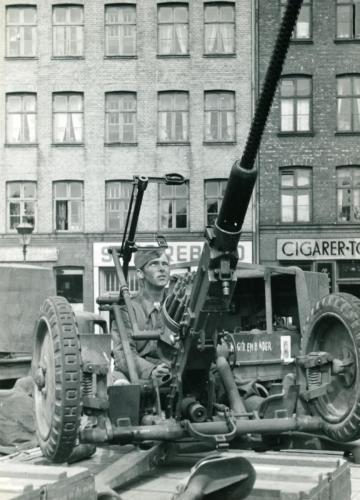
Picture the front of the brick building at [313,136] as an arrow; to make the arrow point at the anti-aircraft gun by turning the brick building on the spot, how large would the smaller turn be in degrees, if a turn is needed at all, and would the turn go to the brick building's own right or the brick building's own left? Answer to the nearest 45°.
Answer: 0° — it already faces it

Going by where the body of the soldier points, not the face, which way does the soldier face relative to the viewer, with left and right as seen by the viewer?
facing the viewer and to the right of the viewer

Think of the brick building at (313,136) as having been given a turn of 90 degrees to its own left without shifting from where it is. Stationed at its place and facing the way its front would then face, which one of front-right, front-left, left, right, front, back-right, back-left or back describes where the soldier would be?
right

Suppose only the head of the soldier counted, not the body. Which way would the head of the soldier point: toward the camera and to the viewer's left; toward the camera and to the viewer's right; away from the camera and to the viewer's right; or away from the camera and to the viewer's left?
toward the camera and to the viewer's right

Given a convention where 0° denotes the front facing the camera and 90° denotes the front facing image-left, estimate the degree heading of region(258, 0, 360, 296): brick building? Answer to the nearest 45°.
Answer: approximately 0°
